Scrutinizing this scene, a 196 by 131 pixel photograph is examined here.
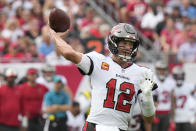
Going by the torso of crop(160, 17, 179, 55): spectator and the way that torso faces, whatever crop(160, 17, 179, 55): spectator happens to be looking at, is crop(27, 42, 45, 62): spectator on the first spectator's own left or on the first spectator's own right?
on the first spectator's own right

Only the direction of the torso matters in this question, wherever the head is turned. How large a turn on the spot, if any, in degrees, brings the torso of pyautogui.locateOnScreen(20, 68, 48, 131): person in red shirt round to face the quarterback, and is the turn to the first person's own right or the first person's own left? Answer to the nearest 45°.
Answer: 0° — they already face them

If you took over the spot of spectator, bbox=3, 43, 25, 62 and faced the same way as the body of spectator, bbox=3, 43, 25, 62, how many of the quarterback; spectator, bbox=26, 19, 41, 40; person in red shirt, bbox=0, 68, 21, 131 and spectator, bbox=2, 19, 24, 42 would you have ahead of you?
2

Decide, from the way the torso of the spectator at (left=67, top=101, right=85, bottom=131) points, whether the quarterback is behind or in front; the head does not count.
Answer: in front

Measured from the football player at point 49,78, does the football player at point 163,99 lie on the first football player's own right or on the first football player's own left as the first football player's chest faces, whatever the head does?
on the first football player's own left

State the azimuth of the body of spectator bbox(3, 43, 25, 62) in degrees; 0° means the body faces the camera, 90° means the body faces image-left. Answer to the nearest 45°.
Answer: approximately 0°

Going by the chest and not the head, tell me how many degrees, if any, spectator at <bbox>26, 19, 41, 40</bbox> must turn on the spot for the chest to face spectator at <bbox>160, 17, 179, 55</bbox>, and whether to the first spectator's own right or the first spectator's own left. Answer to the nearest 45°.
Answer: approximately 90° to the first spectator's own left

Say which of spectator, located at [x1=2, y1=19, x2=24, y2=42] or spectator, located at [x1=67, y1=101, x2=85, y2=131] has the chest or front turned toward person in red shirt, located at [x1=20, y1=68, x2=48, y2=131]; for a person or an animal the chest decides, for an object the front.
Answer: spectator, located at [x1=2, y1=19, x2=24, y2=42]
